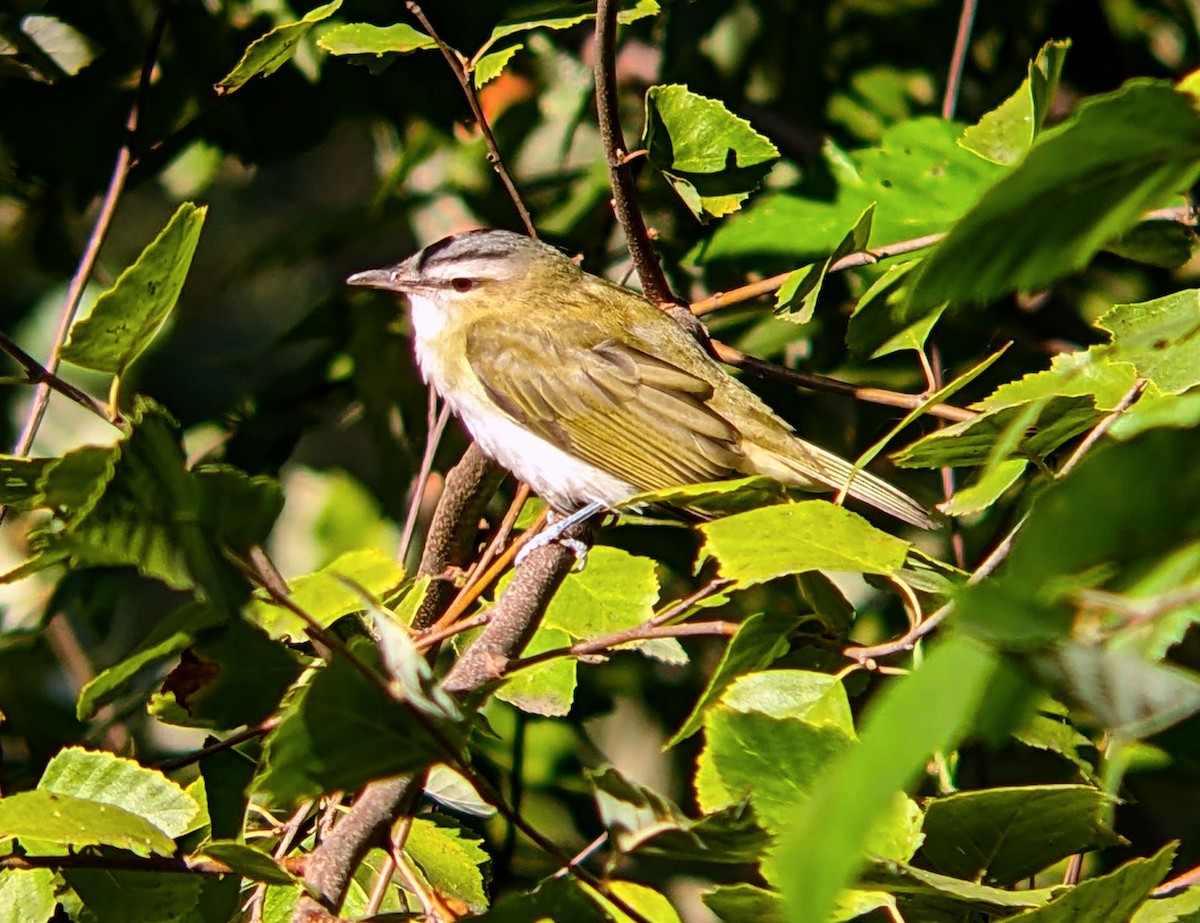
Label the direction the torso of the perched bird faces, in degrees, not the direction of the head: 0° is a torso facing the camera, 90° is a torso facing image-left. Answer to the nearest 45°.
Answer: approximately 90°

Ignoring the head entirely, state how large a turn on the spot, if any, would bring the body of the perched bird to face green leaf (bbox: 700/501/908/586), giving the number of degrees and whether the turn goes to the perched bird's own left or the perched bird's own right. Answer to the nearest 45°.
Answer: approximately 180°

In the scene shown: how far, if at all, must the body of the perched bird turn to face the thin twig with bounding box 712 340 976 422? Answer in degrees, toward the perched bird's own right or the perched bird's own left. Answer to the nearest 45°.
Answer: approximately 135° to the perched bird's own left

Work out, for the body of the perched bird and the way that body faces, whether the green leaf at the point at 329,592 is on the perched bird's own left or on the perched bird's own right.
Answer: on the perched bird's own left
